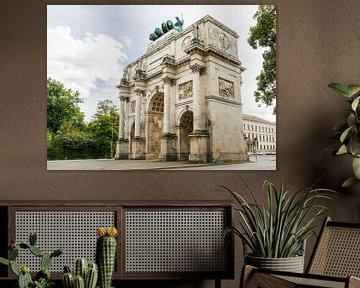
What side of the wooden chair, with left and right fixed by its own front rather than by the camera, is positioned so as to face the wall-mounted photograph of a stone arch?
right

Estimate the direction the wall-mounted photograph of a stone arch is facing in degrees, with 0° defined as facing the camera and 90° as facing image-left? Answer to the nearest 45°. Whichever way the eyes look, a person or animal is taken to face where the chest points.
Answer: approximately 0°

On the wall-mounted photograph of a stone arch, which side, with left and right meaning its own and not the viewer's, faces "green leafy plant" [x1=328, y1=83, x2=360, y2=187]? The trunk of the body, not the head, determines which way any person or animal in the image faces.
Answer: left

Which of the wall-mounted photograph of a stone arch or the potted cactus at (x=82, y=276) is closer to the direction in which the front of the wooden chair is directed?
the potted cactus

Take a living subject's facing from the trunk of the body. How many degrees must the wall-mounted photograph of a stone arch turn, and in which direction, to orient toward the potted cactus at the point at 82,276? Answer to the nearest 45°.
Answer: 0° — it already faces it
